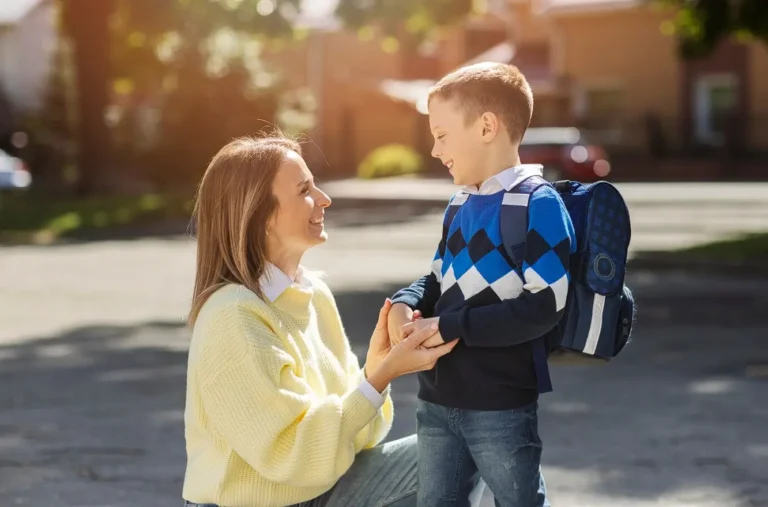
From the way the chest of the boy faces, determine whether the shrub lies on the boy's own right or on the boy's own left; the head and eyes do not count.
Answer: on the boy's own right

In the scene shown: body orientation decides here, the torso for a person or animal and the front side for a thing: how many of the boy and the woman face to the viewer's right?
1

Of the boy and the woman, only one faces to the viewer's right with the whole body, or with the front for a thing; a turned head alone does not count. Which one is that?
the woman

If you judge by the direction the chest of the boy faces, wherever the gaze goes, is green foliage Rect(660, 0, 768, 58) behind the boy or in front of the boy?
behind

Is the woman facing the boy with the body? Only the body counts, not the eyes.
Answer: yes

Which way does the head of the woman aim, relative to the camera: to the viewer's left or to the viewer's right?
to the viewer's right

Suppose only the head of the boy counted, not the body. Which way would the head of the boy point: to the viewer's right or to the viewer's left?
to the viewer's left

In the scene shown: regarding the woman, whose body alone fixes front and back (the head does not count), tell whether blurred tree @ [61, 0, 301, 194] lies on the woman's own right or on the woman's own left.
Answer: on the woman's own left

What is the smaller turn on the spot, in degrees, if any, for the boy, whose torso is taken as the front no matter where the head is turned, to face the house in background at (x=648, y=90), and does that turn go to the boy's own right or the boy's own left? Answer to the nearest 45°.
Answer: approximately 135° to the boy's own right

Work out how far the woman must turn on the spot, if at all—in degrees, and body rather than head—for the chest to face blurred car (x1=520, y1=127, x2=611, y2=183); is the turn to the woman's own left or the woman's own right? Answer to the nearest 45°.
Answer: approximately 90° to the woman's own left

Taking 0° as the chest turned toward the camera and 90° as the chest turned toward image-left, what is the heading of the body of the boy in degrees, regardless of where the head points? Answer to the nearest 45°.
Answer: approximately 45°

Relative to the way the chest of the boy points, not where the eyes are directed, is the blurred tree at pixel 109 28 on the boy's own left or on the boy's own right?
on the boy's own right

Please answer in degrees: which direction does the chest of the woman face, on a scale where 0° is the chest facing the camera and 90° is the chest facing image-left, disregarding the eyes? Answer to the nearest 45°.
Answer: approximately 270°
